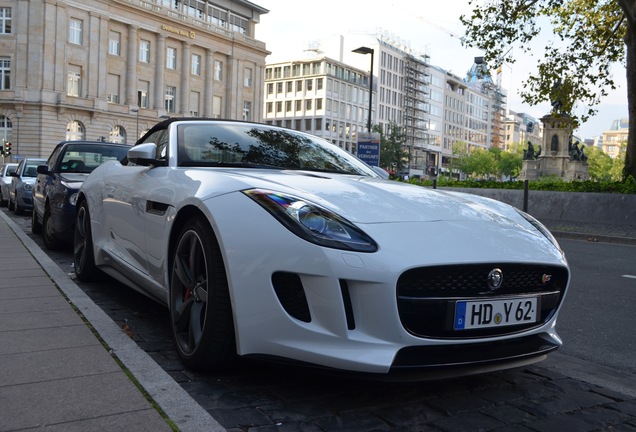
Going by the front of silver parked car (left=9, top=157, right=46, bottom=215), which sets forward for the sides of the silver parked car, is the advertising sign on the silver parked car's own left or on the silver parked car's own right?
on the silver parked car's own left

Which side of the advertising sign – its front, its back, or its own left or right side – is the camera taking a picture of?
front

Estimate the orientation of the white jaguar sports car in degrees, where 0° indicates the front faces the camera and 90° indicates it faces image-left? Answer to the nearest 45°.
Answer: approximately 315°

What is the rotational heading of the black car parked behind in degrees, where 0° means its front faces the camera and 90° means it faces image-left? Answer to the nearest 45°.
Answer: approximately 315°

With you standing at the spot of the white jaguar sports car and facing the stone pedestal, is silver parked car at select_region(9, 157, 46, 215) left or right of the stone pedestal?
left

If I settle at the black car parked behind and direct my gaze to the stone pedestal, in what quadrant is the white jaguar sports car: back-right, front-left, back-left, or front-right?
back-right

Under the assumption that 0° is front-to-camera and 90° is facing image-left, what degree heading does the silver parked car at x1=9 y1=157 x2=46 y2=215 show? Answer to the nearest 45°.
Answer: approximately 315°

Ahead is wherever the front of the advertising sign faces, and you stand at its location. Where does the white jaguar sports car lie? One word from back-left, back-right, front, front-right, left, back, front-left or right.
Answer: front

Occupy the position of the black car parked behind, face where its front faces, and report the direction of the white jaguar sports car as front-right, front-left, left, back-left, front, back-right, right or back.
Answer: front-right

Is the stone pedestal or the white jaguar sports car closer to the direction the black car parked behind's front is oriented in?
the white jaguar sports car

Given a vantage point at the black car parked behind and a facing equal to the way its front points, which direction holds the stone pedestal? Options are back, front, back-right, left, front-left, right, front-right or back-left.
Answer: left

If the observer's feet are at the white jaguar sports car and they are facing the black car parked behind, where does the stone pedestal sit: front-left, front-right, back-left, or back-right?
front-right
